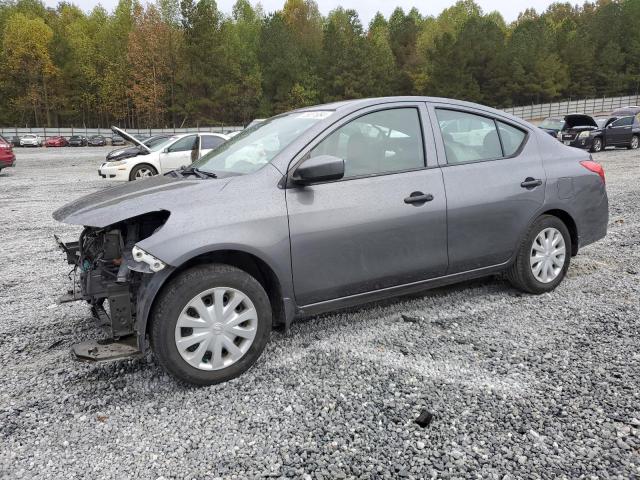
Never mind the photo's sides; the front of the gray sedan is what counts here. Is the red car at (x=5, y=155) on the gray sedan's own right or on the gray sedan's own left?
on the gray sedan's own right

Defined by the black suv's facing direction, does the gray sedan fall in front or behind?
in front

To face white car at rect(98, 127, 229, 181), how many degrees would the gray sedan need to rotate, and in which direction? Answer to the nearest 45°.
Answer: approximately 135° to its right

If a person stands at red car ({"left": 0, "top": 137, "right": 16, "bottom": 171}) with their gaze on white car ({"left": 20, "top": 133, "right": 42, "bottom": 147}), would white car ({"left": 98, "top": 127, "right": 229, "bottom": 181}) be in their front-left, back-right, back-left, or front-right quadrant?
back-right

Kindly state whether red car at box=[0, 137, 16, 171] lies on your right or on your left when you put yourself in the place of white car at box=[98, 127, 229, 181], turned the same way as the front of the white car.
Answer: on your right

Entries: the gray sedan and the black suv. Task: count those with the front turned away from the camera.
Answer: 0

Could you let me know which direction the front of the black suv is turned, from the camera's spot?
facing the viewer and to the left of the viewer

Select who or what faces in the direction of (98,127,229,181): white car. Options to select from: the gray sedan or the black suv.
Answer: the black suv

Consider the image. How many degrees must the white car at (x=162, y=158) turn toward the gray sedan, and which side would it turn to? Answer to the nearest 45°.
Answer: approximately 45° to its left

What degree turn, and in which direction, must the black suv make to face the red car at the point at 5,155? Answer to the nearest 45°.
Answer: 0° — it already faces it

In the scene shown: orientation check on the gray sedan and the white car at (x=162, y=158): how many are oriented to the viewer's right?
0
